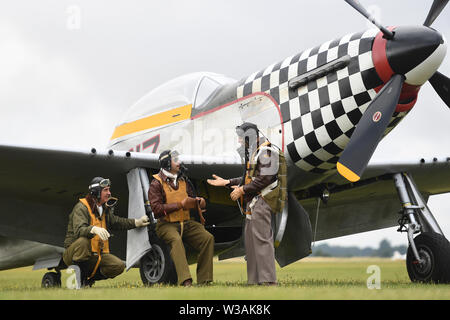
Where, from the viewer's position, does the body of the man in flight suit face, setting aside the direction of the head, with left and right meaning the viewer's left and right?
facing the viewer and to the right of the viewer

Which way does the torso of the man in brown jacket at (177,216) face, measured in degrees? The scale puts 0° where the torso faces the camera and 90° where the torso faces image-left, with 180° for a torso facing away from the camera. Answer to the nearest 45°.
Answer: approximately 315°

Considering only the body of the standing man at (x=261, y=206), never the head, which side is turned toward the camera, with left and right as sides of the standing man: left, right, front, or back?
left

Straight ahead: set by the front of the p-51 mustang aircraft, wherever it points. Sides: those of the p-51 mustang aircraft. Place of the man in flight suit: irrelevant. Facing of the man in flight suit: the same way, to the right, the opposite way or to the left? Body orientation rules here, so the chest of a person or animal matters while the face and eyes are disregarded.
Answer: the same way

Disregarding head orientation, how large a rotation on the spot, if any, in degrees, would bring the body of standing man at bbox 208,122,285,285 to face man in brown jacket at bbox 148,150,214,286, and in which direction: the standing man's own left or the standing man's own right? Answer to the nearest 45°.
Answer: approximately 45° to the standing man's own right

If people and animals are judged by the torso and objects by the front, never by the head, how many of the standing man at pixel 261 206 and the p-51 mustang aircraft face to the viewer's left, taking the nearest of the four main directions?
1

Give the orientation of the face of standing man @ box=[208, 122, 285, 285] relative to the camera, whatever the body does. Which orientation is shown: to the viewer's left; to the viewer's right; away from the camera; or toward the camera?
to the viewer's left

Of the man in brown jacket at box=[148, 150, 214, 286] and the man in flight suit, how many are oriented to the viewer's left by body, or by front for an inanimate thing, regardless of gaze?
0

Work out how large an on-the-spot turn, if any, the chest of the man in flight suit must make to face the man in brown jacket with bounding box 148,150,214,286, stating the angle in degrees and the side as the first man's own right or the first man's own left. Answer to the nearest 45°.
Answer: approximately 45° to the first man's own left

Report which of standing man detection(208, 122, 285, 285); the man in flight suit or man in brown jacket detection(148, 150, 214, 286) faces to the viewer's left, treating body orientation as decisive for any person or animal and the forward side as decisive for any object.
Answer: the standing man

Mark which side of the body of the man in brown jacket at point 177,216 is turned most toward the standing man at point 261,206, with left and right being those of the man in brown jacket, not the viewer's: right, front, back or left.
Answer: front

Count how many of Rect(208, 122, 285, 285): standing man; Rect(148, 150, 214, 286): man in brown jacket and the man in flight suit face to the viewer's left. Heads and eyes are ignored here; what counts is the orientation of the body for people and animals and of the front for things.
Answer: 1
